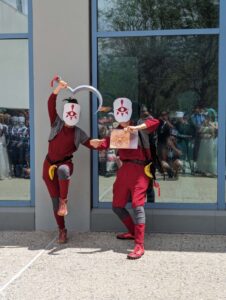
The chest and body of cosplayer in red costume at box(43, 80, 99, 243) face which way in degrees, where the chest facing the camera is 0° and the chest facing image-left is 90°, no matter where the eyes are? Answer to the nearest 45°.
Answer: approximately 0°

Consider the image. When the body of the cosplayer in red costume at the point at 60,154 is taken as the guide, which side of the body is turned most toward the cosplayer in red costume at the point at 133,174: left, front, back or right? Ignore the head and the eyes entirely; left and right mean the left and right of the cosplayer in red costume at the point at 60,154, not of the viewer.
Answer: left

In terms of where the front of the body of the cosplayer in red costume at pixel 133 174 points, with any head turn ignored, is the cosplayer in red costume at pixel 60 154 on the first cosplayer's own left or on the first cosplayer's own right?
on the first cosplayer's own right

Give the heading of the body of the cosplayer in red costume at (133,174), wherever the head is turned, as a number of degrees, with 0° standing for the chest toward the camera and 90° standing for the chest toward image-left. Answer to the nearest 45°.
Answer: approximately 45°
